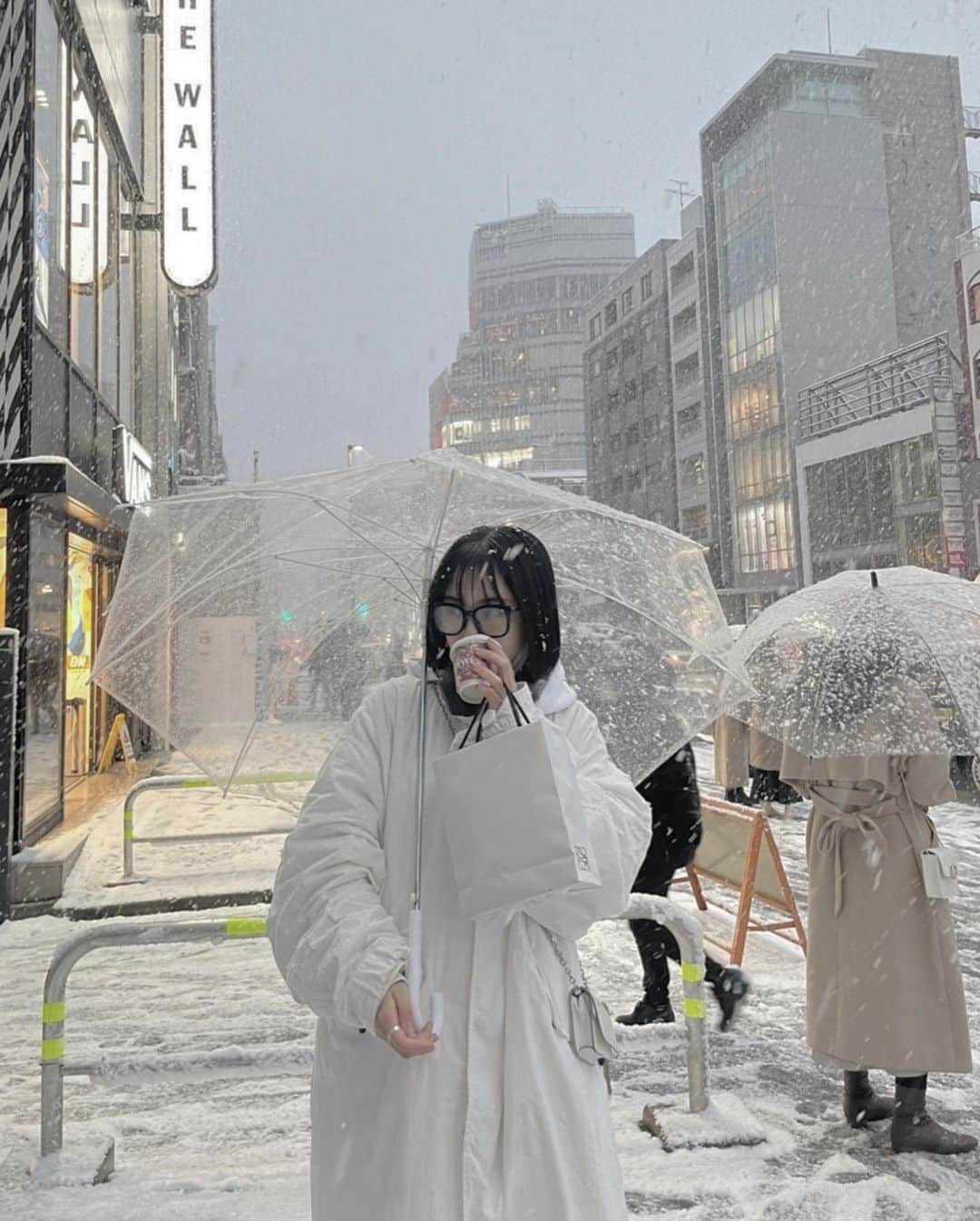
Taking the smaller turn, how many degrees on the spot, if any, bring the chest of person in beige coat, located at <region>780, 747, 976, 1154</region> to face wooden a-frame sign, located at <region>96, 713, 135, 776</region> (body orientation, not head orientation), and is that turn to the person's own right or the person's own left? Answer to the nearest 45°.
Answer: approximately 90° to the person's own left

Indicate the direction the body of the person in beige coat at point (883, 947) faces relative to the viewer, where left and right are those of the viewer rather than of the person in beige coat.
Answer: facing away from the viewer and to the right of the viewer

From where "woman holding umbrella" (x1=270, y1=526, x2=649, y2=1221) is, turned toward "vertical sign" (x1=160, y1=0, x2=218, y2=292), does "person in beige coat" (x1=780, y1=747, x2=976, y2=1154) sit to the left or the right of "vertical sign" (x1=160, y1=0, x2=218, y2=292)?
right

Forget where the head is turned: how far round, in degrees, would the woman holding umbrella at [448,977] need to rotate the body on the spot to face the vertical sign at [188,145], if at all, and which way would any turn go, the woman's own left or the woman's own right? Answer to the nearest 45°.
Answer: approximately 180°

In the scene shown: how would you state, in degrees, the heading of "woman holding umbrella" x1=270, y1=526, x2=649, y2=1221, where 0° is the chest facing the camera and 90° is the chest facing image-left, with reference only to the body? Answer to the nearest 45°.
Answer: approximately 0°

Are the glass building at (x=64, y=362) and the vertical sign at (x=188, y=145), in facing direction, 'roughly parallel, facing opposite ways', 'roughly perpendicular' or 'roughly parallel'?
roughly perpendicular

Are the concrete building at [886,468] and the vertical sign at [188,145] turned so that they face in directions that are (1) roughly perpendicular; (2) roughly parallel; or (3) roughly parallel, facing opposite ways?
roughly perpendicular

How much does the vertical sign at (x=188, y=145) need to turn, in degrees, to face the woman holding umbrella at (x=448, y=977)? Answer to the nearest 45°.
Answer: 0° — it already faces them

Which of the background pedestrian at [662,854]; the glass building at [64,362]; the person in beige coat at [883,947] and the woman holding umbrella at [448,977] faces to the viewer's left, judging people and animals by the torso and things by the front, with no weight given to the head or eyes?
the background pedestrian

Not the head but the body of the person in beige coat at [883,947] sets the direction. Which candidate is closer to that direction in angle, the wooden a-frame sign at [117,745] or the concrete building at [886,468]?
the concrete building

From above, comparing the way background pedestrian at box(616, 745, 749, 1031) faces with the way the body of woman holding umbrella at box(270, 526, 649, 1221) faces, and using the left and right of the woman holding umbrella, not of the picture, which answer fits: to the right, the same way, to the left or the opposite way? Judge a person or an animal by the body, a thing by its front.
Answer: to the right

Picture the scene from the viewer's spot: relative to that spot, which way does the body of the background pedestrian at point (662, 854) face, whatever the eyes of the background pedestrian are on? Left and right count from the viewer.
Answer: facing to the left of the viewer
